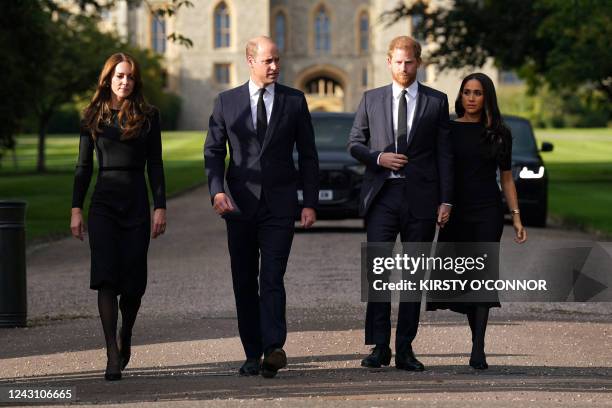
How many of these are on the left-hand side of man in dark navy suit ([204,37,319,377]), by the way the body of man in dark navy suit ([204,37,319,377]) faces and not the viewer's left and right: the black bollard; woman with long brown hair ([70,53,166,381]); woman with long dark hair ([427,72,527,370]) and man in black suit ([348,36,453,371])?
2

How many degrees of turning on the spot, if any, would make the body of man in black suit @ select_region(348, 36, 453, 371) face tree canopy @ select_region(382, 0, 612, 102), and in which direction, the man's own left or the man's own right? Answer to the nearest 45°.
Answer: approximately 180°

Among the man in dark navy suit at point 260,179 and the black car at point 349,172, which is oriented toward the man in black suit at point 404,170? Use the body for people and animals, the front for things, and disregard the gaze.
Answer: the black car

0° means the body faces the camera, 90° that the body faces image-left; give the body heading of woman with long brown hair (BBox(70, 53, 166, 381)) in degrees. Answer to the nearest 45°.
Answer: approximately 0°

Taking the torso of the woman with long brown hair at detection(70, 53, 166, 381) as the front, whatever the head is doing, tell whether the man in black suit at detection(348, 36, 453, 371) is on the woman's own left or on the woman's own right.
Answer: on the woman's own left

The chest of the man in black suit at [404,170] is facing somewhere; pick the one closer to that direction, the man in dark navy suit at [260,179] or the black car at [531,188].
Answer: the man in dark navy suit
